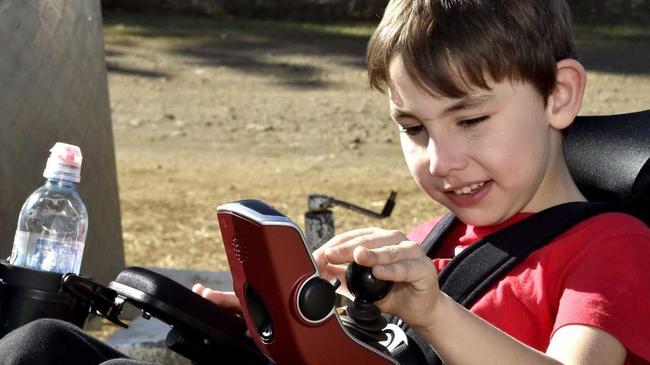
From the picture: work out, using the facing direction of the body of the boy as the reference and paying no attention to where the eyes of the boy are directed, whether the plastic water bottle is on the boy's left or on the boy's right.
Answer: on the boy's right

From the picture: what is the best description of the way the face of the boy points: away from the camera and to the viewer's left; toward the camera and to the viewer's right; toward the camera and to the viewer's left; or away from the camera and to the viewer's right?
toward the camera and to the viewer's left

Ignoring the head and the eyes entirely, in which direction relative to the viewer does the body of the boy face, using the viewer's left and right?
facing the viewer and to the left of the viewer
